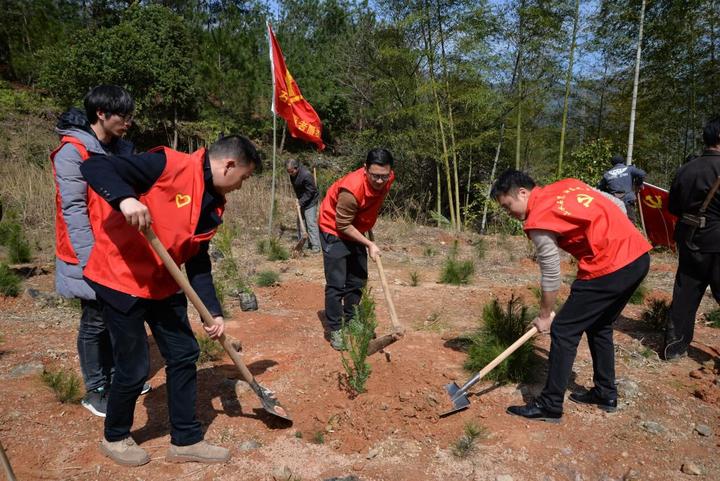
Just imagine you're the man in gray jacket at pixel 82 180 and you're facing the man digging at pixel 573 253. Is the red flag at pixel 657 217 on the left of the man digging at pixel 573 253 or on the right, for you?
left

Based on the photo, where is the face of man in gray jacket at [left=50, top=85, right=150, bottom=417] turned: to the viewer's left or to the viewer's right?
to the viewer's right

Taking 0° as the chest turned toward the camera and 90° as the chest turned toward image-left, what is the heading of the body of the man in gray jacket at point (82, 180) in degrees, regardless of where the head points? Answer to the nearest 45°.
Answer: approximately 270°

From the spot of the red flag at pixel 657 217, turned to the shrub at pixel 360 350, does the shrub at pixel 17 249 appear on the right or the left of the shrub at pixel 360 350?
right

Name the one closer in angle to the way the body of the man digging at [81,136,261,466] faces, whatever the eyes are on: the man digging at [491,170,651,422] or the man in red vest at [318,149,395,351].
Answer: the man digging

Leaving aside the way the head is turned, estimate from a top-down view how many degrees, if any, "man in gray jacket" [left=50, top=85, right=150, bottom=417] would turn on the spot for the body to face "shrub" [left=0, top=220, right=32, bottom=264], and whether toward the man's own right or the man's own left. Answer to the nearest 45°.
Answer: approximately 90° to the man's own left

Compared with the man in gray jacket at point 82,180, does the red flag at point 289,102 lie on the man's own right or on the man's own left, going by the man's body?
on the man's own left

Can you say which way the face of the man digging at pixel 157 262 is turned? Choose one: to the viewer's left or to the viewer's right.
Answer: to the viewer's right

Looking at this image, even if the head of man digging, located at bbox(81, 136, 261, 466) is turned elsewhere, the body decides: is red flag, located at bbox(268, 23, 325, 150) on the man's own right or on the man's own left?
on the man's own left

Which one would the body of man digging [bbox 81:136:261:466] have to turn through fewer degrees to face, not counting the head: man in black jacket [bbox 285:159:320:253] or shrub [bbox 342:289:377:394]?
the shrub
